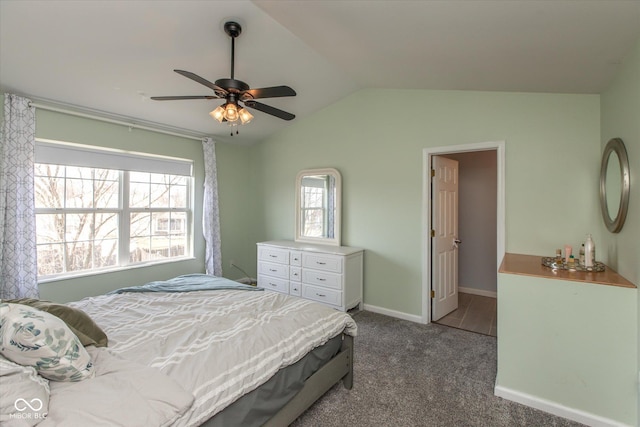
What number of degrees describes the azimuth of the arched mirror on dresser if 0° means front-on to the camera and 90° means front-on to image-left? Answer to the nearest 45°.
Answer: approximately 45°

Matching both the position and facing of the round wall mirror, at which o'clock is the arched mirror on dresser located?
The arched mirror on dresser is roughly at 12 o'clock from the round wall mirror.

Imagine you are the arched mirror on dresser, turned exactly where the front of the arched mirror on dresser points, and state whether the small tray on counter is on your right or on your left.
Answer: on your left

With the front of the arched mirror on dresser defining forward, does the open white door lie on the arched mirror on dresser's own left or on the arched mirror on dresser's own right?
on the arched mirror on dresser's own left

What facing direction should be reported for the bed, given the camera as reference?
facing away from the viewer and to the right of the viewer

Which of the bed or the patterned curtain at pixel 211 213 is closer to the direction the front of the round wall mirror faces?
the patterned curtain

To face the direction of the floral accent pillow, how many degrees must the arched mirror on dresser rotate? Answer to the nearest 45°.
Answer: approximately 45° to its left

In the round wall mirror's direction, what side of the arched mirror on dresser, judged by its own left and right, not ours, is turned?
left

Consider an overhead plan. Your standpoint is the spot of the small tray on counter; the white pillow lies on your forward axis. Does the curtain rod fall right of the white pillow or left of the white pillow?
right

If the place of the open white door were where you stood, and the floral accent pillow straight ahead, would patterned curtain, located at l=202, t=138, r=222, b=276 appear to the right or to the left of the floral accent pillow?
right

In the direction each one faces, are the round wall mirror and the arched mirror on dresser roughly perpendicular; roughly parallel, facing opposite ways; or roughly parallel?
roughly perpendicular

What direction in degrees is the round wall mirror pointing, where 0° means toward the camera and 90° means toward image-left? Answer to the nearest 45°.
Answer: approximately 90°

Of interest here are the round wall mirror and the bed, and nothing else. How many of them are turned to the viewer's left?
1

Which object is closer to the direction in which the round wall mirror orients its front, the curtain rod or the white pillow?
the curtain rod

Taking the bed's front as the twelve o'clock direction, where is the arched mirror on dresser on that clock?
The arched mirror on dresser is roughly at 12 o'clock from the bed.
